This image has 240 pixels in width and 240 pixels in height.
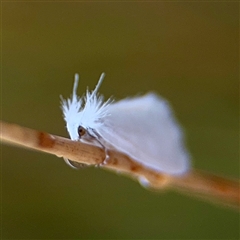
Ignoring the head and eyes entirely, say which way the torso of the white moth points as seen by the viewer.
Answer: to the viewer's left
